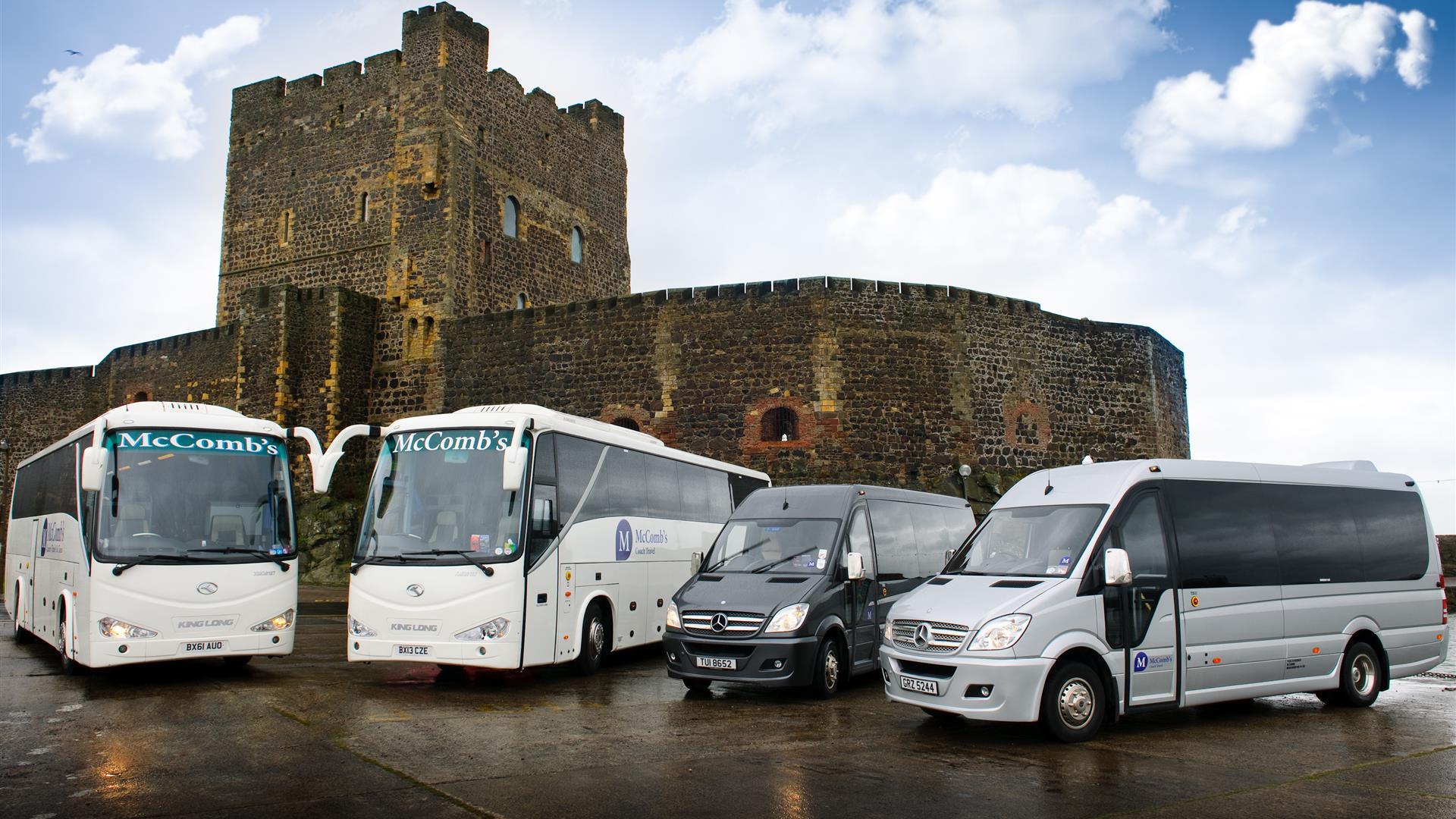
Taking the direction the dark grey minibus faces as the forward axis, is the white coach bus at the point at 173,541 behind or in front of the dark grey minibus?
in front

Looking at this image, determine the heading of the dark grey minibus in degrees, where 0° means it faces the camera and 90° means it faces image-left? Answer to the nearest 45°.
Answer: approximately 45°

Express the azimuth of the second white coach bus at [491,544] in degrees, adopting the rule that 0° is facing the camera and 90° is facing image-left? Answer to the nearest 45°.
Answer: approximately 45°

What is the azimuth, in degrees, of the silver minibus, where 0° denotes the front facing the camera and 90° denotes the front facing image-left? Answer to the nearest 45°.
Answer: approximately 45°

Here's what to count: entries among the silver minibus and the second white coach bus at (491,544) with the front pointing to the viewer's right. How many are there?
0

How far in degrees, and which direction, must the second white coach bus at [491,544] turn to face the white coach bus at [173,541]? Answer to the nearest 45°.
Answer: approximately 45° to its right

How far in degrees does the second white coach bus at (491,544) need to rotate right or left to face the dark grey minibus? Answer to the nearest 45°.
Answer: approximately 135° to its left

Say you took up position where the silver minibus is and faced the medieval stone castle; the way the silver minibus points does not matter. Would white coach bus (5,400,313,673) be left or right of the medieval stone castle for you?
left

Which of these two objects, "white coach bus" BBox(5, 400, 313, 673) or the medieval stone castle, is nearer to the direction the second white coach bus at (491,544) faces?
the white coach bus

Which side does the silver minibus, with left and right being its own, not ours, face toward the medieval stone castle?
right

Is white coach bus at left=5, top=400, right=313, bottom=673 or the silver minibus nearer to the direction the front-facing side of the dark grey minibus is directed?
the white coach bus

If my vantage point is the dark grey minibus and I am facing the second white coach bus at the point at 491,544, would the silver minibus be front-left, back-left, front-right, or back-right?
back-left

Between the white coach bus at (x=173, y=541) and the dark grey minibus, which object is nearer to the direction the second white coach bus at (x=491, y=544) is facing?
the white coach bus
